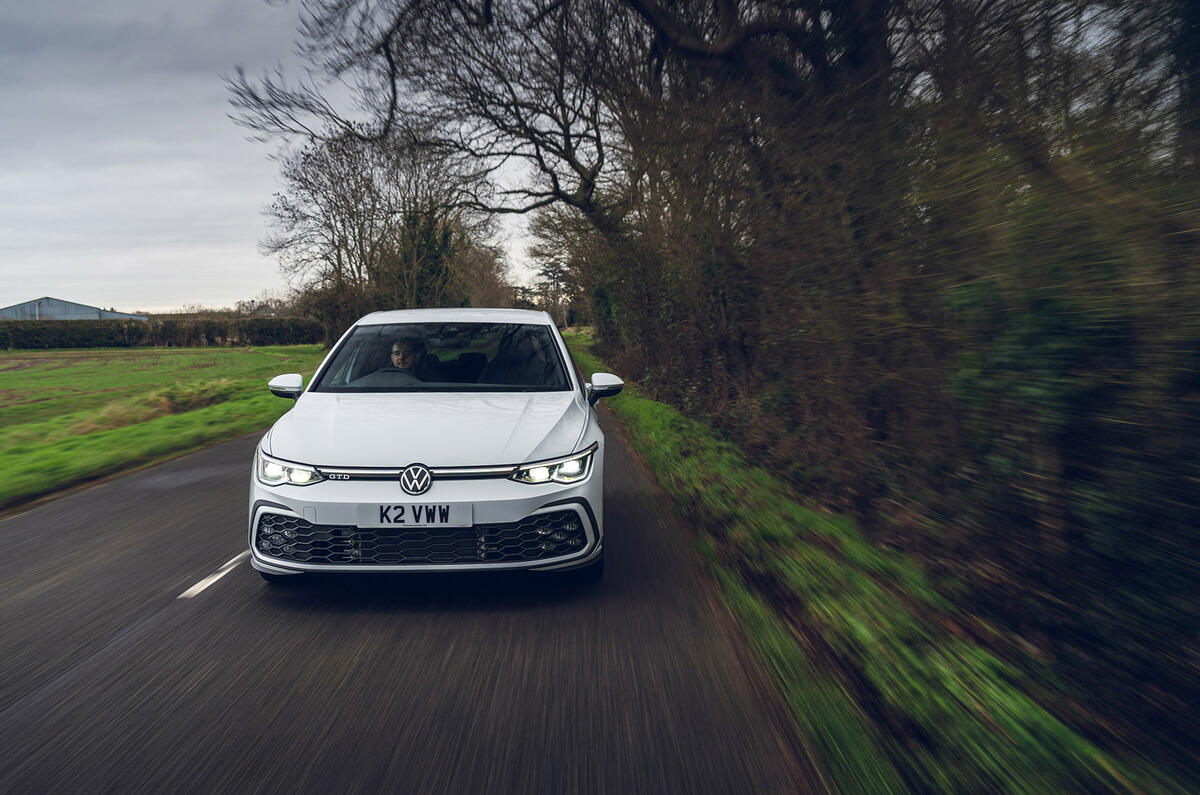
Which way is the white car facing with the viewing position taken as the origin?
facing the viewer
